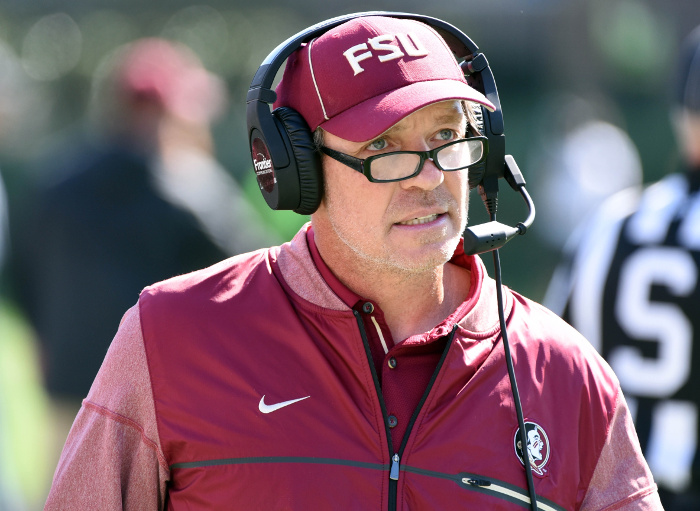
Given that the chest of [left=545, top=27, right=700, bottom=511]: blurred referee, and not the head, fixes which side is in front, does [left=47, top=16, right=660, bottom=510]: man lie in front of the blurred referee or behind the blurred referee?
behind

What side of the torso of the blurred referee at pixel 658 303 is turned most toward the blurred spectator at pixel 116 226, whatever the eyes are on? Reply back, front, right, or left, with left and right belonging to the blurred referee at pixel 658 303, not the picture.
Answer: left

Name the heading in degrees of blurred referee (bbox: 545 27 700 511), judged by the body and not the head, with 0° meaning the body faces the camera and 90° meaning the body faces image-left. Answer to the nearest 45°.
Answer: approximately 180°

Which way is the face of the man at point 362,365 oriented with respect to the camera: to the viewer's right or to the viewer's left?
to the viewer's right
